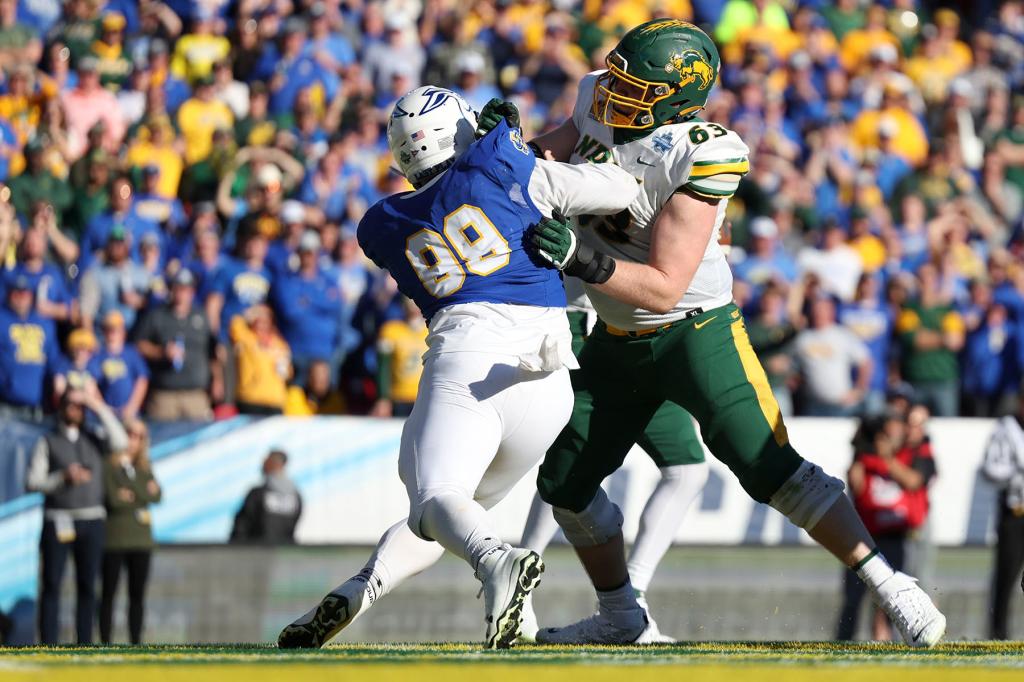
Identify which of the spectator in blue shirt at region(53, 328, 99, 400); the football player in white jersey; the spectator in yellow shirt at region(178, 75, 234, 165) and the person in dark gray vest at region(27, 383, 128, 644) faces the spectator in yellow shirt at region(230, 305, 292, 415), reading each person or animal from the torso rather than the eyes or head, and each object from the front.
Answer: the spectator in yellow shirt at region(178, 75, 234, 165)

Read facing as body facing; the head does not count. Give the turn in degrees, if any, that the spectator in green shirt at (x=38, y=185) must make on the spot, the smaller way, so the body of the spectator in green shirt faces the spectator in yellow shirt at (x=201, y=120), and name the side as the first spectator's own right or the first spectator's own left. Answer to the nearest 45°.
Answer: approximately 135° to the first spectator's own left

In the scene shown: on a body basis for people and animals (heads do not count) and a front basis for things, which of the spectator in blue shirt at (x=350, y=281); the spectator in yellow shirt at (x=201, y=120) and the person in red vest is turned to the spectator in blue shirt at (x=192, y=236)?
the spectator in yellow shirt

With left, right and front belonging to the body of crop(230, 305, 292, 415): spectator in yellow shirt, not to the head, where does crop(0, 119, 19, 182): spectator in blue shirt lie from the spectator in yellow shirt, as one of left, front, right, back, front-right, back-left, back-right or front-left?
back-right

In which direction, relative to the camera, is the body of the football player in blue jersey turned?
away from the camera

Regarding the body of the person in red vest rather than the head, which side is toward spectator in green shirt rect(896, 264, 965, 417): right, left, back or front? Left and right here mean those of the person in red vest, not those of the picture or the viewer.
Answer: back

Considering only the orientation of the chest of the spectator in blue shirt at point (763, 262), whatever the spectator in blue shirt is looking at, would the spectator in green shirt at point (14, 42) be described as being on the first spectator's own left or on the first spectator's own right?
on the first spectator's own right

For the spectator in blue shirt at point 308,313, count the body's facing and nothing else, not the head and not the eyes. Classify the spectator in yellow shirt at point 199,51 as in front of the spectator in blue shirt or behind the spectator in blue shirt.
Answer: behind

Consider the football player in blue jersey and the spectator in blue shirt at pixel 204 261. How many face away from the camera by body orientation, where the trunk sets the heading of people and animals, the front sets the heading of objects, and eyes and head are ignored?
1
